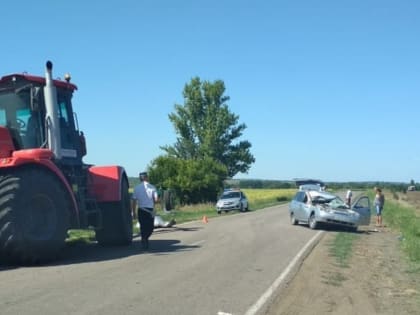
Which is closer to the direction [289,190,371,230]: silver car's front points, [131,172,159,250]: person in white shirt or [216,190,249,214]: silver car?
the person in white shirt

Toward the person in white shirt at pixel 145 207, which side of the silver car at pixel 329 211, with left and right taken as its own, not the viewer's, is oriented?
right

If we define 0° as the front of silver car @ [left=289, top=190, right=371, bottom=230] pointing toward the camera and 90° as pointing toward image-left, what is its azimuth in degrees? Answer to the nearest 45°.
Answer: approximately 315°

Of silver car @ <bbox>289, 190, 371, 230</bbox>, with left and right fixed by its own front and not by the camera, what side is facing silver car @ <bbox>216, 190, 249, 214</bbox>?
back

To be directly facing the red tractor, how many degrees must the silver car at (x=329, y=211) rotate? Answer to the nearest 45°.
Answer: approximately 90° to its right
